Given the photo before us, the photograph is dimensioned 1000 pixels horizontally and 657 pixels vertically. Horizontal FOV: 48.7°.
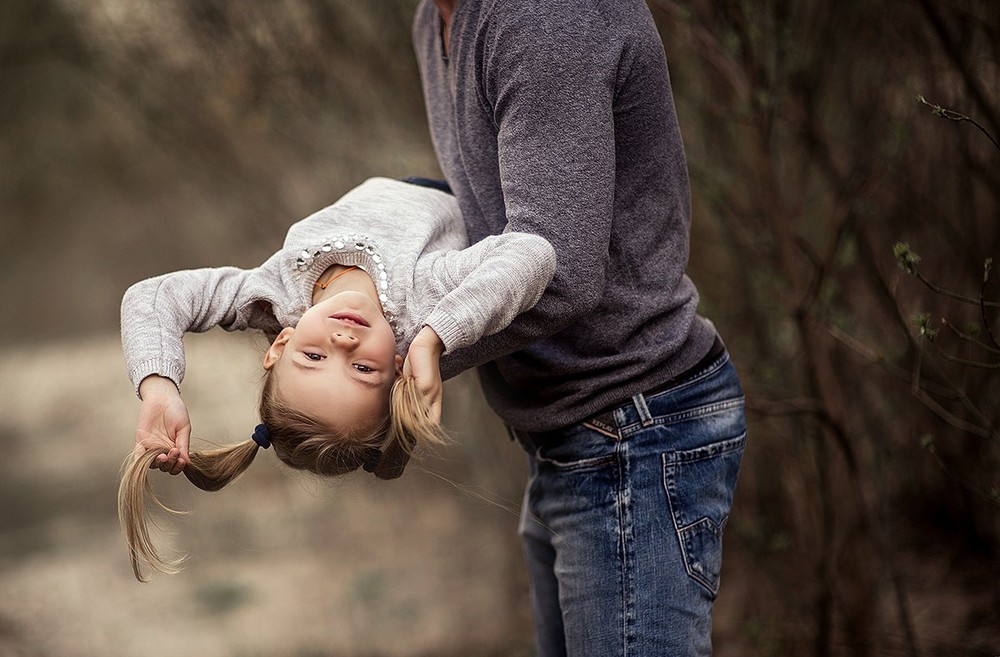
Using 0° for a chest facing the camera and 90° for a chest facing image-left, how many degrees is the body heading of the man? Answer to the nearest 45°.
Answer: approximately 90°
